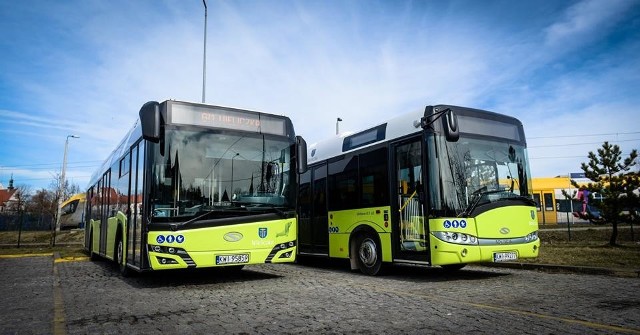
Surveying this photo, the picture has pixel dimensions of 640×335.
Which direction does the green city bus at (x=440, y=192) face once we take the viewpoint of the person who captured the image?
facing the viewer and to the right of the viewer

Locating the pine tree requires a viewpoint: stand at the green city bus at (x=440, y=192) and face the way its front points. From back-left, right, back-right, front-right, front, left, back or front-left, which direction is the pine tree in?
left

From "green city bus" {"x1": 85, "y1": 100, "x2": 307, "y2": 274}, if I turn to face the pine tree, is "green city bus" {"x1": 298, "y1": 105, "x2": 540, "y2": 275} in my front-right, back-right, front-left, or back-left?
front-right

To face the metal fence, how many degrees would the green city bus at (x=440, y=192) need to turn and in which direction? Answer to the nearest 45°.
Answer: approximately 180°

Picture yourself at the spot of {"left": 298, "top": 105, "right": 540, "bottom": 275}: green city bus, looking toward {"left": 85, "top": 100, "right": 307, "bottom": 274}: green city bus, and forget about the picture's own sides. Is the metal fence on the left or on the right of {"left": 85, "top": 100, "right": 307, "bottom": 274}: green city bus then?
right

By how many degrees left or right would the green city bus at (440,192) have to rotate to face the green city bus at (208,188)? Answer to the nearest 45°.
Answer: approximately 135° to its right

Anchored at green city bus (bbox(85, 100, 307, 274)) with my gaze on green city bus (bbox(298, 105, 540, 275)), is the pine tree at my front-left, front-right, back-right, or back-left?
front-left
